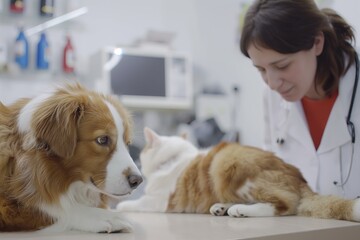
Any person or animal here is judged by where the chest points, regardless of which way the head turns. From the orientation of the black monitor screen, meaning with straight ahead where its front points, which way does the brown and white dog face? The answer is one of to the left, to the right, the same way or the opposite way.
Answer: to the left

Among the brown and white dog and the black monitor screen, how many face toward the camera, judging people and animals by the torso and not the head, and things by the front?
1

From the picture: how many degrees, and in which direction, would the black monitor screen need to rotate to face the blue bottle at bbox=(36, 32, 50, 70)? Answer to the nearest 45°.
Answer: approximately 90° to its right

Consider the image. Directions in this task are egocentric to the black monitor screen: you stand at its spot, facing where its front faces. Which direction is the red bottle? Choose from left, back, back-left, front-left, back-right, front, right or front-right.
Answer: right

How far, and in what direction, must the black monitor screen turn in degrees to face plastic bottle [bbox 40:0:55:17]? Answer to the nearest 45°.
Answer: approximately 90° to its right

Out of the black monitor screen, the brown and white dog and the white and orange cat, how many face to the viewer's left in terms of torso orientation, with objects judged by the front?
1

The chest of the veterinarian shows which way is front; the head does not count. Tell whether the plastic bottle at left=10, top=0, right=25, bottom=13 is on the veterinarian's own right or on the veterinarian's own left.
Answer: on the veterinarian's own right

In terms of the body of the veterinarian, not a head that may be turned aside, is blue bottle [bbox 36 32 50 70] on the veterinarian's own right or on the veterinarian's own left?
on the veterinarian's own right

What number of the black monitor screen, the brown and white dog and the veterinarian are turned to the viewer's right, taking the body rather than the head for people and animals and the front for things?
1

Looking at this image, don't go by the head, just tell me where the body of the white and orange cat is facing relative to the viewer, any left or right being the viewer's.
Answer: facing to the left of the viewer

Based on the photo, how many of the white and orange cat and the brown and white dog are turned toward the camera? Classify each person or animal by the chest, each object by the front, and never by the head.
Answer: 0

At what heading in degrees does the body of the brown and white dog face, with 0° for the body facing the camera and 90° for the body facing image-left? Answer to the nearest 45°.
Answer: approximately 270°

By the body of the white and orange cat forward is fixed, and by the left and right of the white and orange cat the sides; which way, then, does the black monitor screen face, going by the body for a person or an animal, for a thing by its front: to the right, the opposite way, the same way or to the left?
to the left

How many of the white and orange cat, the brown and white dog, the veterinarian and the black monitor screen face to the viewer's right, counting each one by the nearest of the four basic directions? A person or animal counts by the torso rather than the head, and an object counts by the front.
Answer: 1
